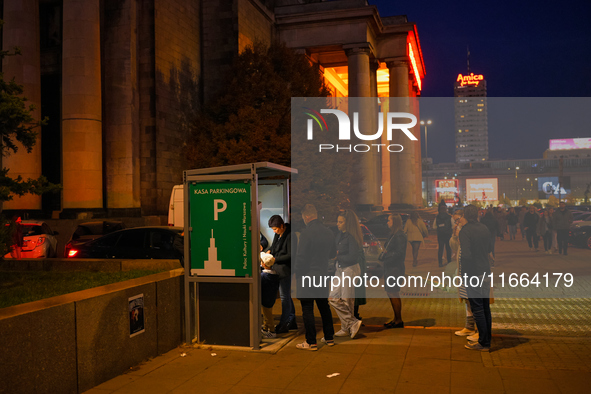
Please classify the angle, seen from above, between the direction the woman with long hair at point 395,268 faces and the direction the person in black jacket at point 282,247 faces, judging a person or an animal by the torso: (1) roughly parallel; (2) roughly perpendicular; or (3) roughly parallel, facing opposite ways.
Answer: roughly parallel

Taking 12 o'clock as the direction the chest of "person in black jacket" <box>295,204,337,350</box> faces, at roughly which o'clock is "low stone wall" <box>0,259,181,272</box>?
The low stone wall is roughly at 11 o'clock from the person in black jacket.

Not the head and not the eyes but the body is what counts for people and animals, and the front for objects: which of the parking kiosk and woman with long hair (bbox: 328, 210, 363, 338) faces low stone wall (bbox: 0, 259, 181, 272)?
the woman with long hair

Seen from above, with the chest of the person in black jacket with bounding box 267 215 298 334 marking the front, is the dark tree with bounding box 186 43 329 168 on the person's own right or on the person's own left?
on the person's own right

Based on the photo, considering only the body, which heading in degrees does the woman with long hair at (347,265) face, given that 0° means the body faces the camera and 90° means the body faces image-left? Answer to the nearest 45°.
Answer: approximately 90°

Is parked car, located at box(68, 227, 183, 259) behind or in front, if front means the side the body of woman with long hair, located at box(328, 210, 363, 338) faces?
in front

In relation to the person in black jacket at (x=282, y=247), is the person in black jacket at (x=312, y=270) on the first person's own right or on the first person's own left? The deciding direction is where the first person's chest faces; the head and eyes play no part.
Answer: on the first person's own left

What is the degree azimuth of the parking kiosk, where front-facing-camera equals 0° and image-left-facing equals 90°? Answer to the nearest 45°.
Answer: approximately 270°

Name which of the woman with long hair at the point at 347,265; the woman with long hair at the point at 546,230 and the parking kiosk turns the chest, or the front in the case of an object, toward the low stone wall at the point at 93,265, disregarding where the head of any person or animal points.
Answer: the woman with long hair at the point at 347,265

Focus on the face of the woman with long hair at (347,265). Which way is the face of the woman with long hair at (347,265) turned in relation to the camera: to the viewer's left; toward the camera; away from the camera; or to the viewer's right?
to the viewer's left

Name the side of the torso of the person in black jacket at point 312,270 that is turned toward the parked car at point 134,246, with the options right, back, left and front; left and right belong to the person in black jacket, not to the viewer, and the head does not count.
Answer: front

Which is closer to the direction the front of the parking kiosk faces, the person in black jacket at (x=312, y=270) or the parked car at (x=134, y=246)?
the person in black jacket

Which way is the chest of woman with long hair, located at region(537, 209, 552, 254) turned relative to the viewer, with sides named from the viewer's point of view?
facing the viewer

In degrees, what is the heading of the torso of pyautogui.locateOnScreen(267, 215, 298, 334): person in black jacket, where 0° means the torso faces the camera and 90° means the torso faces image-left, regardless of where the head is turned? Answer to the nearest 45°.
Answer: approximately 90°

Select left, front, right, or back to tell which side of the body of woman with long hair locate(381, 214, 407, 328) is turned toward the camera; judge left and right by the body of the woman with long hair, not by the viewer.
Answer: left

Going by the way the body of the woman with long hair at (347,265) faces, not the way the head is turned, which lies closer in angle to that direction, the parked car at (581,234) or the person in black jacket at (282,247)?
the person in black jacket
